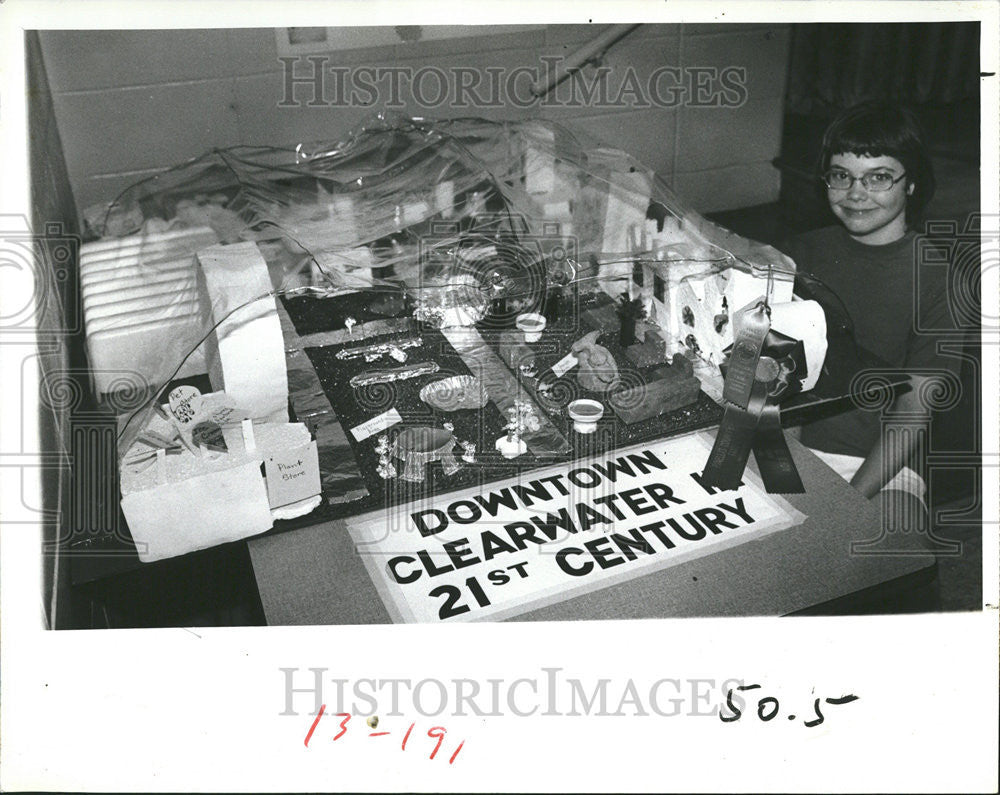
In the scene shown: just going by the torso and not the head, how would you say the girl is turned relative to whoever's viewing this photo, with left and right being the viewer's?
facing the viewer and to the left of the viewer

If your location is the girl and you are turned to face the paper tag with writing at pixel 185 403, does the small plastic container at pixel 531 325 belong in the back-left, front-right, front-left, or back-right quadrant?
front-right

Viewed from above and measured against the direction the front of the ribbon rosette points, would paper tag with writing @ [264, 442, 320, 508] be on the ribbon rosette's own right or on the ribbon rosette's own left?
on the ribbon rosette's own right

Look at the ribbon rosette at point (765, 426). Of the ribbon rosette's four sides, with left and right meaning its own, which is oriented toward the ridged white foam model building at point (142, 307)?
right

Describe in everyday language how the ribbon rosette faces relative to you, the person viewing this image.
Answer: facing the viewer

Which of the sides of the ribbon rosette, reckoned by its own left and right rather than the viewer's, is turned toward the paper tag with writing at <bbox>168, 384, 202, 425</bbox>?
right

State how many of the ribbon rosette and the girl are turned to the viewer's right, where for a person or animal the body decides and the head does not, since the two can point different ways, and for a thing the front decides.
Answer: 0

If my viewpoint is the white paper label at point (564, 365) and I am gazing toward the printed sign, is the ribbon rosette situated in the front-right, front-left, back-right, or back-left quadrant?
front-left
